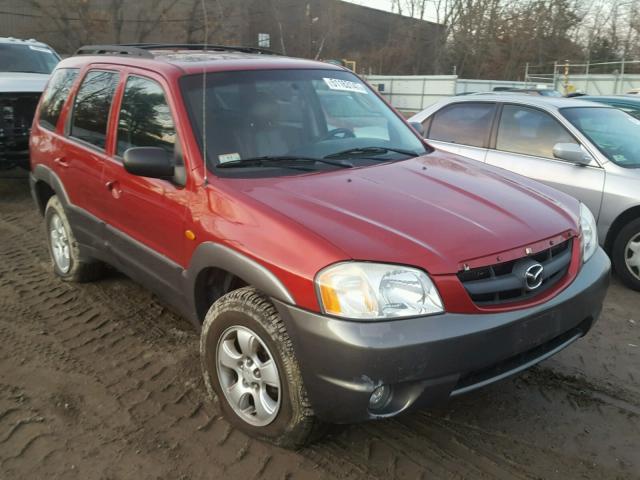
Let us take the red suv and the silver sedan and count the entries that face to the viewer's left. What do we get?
0

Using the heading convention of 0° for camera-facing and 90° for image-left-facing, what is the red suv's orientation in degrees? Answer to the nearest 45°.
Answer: approximately 315°

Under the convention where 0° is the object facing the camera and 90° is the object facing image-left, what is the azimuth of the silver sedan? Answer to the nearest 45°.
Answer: approximately 315°

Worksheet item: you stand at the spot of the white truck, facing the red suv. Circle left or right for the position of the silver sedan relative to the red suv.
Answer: left

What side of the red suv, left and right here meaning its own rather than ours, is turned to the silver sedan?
left

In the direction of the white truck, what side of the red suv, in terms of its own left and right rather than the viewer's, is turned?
back

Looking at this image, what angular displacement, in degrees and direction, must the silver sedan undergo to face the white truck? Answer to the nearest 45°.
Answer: approximately 135° to its right
